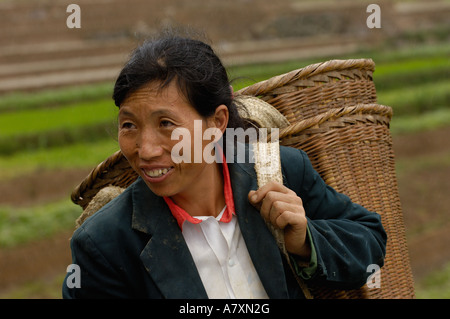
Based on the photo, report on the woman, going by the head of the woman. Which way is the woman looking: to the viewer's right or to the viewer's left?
to the viewer's left

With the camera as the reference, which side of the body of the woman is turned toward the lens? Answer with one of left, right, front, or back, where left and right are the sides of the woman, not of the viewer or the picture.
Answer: front
